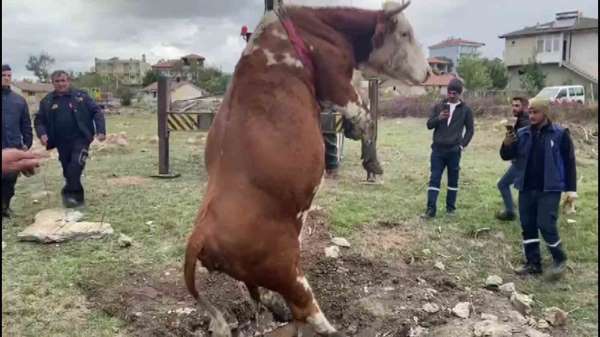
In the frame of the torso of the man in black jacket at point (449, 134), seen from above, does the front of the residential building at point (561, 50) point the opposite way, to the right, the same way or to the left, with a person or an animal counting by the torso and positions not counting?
the same way

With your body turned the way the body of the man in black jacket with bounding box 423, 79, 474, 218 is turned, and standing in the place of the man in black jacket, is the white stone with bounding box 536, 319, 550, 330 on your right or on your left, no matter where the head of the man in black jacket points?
on your left

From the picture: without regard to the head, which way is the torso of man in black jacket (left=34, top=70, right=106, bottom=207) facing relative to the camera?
toward the camera

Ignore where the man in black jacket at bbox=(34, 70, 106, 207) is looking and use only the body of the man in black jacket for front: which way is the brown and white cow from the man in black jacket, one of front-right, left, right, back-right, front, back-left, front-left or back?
front

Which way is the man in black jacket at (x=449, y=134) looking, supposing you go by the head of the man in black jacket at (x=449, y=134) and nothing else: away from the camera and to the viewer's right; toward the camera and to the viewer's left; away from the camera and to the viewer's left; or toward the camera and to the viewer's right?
toward the camera and to the viewer's left

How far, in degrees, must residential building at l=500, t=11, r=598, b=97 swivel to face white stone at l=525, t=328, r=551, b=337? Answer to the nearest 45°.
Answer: approximately 45° to its left

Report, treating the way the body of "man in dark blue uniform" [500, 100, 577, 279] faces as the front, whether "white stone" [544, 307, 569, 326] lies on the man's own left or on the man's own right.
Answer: on the man's own left

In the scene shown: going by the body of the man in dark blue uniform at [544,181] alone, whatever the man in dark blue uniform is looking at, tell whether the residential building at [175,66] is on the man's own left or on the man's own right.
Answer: on the man's own right

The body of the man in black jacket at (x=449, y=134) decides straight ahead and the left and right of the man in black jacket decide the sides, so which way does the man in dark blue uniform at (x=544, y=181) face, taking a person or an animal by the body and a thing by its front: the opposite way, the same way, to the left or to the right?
the same way

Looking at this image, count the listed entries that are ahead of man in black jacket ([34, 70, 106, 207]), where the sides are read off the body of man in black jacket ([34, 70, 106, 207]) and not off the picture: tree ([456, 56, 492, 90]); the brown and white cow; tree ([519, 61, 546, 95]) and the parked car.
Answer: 1

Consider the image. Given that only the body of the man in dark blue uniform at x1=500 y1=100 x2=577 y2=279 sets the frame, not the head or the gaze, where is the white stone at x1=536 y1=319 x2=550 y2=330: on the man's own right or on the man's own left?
on the man's own left

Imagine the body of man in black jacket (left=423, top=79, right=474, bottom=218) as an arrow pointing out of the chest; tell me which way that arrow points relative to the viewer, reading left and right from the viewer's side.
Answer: facing the viewer and to the left of the viewer

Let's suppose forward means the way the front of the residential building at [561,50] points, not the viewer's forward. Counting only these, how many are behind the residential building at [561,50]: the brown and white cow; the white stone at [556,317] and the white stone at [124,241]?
0

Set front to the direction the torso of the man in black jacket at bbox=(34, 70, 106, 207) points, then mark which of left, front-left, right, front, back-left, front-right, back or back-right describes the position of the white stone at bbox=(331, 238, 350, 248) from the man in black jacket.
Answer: front-left

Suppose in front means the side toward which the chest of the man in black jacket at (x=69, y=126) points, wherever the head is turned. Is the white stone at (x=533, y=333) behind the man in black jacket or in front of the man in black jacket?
in front
